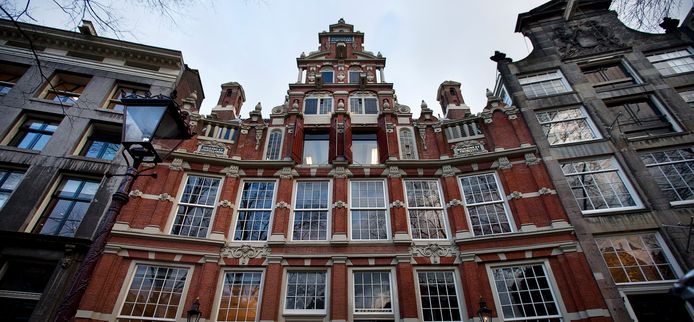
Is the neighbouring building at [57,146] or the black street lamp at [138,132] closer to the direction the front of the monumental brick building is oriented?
the black street lamp

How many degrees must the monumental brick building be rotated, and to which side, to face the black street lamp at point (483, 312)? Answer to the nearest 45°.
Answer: approximately 90° to its left

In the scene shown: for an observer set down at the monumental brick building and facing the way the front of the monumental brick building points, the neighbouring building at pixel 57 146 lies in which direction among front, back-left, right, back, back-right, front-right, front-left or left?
right

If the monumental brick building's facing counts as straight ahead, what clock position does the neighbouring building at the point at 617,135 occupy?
The neighbouring building is roughly at 9 o'clock from the monumental brick building.

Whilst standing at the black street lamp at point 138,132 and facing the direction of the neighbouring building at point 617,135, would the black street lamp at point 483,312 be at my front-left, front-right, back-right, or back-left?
front-left

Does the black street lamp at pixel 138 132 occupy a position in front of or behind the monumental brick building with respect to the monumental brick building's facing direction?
in front

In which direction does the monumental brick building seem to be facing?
toward the camera
